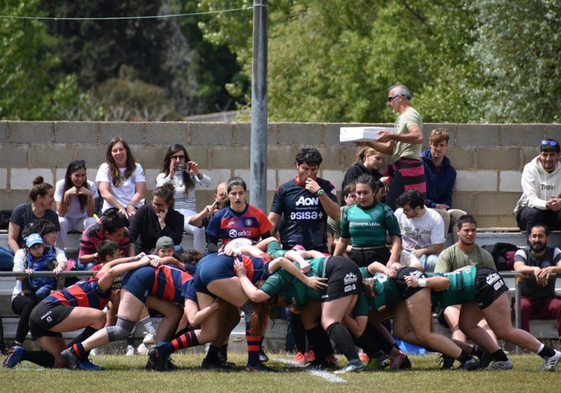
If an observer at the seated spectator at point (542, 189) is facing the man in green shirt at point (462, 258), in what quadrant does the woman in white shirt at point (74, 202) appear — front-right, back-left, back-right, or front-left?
front-right

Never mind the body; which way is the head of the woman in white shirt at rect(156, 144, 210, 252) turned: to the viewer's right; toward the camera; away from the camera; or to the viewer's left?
toward the camera

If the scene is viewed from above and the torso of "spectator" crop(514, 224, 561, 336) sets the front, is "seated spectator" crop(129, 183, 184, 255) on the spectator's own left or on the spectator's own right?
on the spectator's own right

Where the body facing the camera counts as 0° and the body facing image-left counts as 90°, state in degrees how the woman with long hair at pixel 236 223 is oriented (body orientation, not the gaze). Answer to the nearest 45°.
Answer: approximately 0°

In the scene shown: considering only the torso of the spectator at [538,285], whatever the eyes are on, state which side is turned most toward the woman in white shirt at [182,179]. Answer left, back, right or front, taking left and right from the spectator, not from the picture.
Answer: right

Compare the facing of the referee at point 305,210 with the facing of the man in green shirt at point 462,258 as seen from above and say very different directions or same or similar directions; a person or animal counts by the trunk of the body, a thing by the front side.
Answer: same or similar directions

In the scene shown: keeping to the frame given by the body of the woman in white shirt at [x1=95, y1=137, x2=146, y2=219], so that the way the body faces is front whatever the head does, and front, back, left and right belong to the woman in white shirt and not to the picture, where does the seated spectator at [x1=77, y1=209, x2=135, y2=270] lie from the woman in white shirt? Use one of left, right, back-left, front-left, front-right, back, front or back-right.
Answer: front

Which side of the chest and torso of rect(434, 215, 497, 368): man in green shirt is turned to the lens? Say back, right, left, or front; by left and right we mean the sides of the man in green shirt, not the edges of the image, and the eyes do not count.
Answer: front

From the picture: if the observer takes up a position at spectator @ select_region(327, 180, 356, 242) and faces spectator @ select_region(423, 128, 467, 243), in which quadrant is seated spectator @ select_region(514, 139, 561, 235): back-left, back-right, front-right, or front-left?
front-right

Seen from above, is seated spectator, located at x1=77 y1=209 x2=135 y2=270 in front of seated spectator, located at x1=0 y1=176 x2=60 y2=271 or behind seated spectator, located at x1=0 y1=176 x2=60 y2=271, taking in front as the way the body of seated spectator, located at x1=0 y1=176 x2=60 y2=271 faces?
in front

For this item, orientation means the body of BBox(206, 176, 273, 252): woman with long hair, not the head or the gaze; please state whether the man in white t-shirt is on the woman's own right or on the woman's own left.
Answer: on the woman's own left

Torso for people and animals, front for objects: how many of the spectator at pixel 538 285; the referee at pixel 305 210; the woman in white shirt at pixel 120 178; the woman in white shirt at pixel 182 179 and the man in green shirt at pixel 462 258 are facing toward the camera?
5

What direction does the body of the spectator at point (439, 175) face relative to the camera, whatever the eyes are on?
toward the camera

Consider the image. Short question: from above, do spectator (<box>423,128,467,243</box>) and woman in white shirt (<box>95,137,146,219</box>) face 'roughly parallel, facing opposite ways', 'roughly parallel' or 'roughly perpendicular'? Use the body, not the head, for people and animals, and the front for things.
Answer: roughly parallel

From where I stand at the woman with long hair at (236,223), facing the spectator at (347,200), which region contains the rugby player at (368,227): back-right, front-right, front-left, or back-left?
front-right

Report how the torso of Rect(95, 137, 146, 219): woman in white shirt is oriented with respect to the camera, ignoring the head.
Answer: toward the camera

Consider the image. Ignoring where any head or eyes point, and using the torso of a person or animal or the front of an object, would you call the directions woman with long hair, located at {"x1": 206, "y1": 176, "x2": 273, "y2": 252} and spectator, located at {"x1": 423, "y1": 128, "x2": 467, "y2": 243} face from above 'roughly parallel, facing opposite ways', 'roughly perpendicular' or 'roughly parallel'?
roughly parallel

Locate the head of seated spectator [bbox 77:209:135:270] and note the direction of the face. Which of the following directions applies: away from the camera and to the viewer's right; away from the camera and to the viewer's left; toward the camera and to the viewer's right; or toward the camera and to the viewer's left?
toward the camera and to the viewer's right
